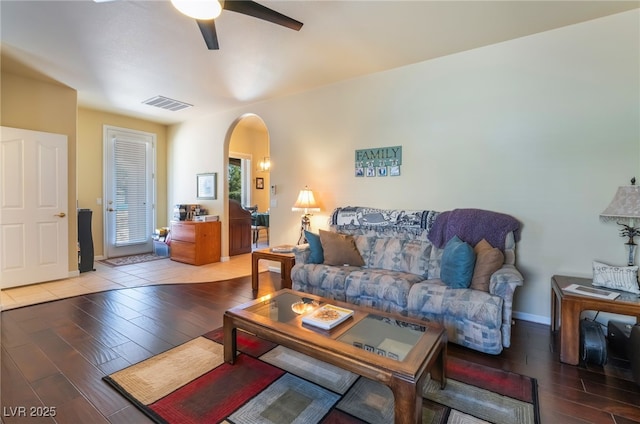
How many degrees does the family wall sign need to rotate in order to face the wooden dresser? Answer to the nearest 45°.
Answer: approximately 45° to its right

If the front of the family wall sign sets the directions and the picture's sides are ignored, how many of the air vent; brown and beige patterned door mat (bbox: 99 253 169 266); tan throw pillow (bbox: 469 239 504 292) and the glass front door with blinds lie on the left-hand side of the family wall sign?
1

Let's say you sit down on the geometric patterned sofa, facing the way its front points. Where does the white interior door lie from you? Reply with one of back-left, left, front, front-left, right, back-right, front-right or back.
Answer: front-right

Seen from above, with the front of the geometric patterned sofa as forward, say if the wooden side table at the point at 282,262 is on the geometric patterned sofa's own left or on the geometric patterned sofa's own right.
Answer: on the geometric patterned sofa's own right

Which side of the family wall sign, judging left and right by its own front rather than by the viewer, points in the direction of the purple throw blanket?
left

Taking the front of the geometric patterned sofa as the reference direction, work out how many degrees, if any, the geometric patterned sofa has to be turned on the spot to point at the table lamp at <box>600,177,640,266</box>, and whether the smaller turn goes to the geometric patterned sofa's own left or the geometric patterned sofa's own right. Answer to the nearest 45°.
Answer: approximately 135° to the geometric patterned sofa's own left

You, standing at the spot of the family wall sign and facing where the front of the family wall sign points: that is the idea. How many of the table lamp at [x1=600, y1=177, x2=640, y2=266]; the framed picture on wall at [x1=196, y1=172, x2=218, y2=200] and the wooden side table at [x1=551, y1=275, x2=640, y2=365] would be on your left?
2

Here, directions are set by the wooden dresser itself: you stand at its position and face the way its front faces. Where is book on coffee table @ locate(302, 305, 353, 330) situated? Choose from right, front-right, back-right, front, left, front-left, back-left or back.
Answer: front-left

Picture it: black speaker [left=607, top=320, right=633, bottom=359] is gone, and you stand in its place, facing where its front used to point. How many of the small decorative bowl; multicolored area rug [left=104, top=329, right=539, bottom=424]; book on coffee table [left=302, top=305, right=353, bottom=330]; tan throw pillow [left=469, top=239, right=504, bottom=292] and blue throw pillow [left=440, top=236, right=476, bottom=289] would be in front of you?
5

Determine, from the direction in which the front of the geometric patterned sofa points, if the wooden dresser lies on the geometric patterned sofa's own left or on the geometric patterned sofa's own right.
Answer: on the geometric patterned sofa's own right

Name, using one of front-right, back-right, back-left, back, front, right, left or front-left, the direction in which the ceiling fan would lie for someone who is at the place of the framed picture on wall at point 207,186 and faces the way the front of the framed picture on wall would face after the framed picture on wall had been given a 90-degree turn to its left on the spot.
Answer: front-right

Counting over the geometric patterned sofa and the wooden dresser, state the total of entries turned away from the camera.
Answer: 0

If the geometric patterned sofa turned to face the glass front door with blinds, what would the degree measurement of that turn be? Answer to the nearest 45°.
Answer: approximately 45° to its right

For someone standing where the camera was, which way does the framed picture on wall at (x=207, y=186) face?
facing the viewer and to the left of the viewer

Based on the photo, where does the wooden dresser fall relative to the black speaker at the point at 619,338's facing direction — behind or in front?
in front

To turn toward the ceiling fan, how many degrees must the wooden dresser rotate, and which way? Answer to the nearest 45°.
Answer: approximately 45° to its left

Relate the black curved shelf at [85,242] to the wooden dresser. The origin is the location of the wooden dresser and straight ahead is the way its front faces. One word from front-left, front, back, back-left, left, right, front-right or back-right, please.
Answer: front-right

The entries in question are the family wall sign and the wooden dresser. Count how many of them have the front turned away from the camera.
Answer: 0
